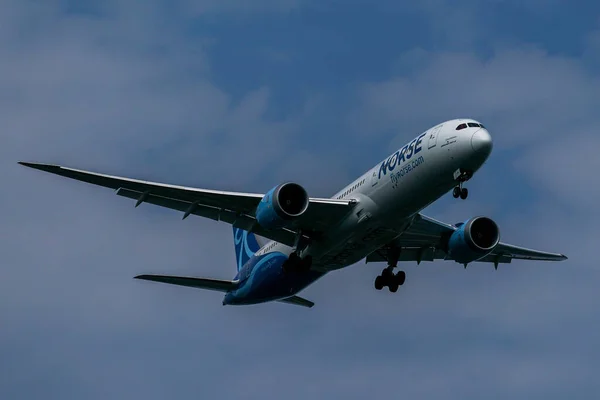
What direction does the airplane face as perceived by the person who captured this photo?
facing the viewer and to the right of the viewer
